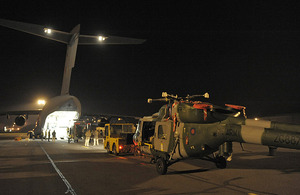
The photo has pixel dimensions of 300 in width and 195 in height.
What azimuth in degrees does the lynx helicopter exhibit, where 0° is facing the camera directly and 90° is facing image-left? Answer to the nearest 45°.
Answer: approximately 135°

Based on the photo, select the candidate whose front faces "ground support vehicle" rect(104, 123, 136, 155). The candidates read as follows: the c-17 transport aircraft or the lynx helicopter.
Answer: the lynx helicopter

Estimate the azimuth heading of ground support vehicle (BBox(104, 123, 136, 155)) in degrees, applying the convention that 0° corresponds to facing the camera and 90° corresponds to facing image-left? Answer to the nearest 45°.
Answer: approximately 135°

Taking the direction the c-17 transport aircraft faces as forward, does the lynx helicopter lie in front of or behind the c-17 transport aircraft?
behind

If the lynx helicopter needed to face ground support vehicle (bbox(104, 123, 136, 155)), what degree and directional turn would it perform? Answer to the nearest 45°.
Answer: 0° — it already faces it

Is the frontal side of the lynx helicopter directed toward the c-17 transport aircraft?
yes

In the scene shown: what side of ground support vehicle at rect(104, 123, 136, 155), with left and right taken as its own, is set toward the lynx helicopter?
back

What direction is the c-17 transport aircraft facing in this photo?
away from the camera

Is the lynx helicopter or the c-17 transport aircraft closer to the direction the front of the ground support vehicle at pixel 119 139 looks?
the c-17 transport aircraft

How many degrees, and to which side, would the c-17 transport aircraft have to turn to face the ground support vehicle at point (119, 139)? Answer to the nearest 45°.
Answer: approximately 180°
